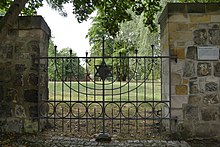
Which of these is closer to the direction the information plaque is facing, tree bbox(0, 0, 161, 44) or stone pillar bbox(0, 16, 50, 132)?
the stone pillar

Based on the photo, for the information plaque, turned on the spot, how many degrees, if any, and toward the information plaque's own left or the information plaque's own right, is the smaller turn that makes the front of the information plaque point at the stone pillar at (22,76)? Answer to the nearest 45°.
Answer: approximately 90° to the information plaque's own right

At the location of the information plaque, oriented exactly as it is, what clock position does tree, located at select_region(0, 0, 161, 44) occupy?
The tree is roughly at 4 o'clock from the information plaque.

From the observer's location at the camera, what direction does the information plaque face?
facing the viewer
